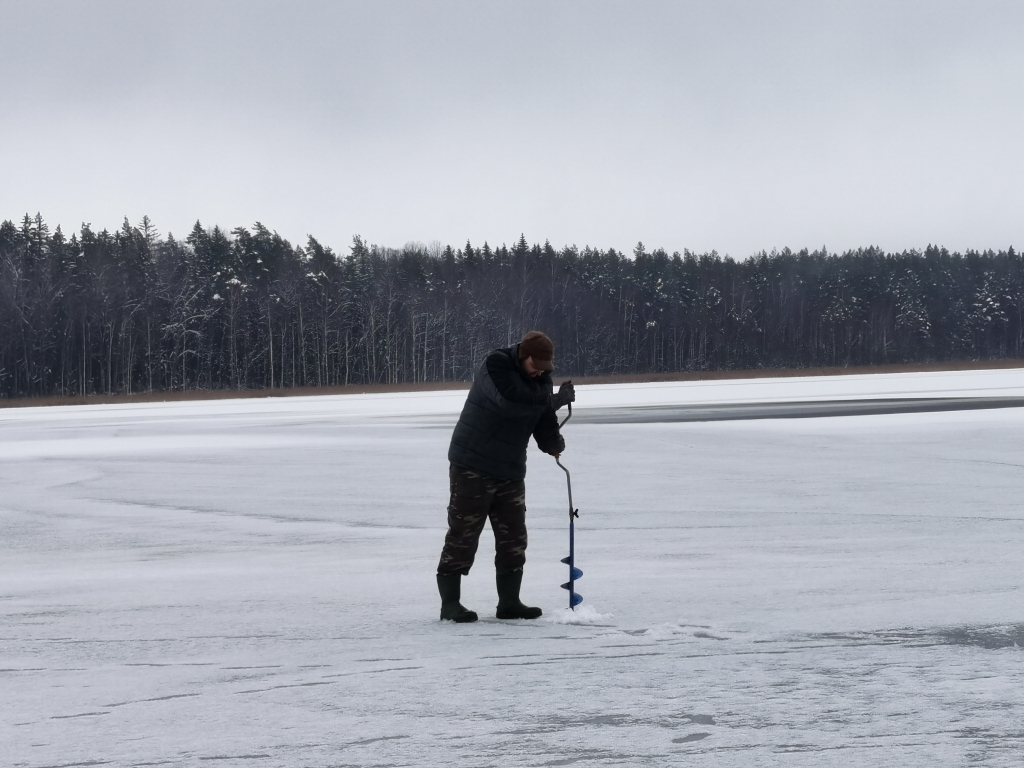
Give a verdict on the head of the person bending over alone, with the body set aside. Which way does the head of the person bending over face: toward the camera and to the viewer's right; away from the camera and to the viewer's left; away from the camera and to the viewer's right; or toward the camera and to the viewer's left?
toward the camera and to the viewer's right

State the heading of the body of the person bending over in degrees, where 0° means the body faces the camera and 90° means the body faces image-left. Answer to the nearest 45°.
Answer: approximately 270°
